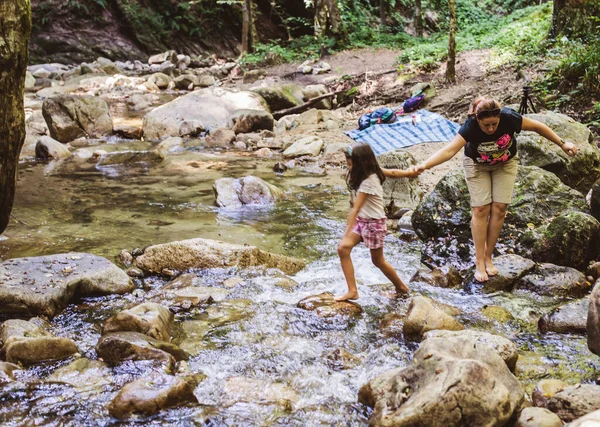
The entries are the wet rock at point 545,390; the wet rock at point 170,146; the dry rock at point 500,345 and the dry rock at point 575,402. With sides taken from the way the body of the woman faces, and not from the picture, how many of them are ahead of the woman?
3

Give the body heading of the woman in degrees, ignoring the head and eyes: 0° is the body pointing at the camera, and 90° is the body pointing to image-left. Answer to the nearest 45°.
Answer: approximately 0°

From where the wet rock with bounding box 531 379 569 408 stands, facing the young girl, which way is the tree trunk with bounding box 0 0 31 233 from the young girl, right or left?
left

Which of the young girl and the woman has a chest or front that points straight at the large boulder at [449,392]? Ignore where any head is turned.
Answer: the woman

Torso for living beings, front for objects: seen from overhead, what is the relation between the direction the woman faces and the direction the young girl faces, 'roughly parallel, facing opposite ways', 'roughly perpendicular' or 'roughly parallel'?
roughly perpendicular

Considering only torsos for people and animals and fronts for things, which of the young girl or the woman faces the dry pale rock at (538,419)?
the woman
